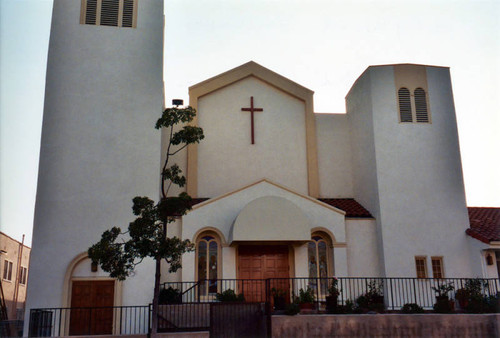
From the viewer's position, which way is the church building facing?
facing the viewer

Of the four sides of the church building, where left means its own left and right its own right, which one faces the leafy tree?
front

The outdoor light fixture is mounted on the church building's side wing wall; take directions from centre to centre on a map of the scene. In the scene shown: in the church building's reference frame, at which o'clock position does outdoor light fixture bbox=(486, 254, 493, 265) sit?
The outdoor light fixture is roughly at 9 o'clock from the church building.

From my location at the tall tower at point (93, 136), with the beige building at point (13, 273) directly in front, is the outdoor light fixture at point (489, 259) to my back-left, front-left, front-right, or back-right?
back-right

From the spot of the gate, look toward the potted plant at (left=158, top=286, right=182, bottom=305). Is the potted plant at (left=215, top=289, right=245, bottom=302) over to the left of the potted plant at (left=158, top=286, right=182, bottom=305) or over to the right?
right
